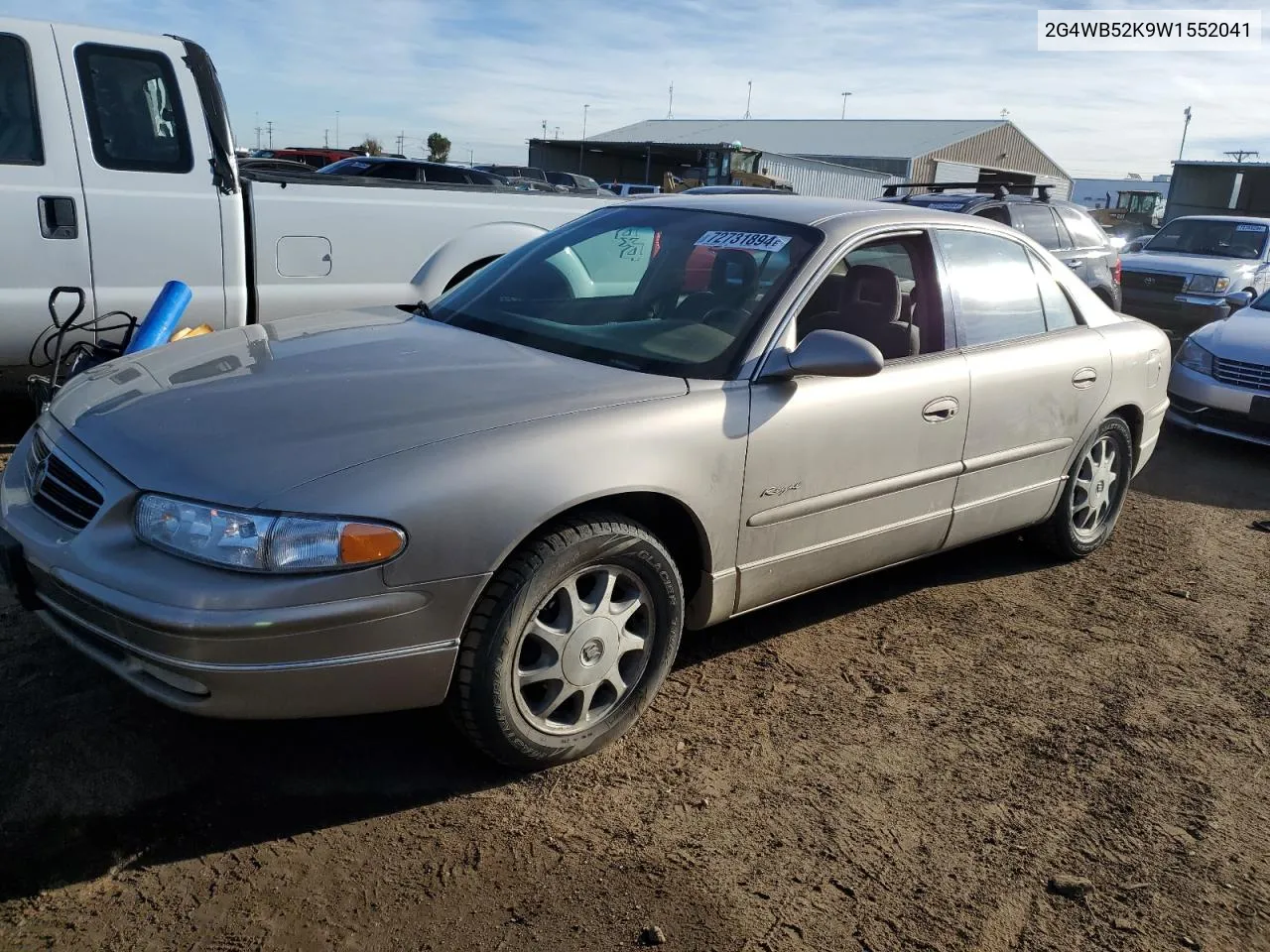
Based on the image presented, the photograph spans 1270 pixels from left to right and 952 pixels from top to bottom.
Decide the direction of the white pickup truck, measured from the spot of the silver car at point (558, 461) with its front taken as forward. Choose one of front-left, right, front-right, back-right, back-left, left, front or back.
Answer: right

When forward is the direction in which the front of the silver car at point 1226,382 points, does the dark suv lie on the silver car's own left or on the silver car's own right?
on the silver car's own right

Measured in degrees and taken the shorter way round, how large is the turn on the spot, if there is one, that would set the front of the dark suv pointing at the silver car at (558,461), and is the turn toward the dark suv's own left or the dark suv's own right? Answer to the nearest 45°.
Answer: approximately 45° to the dark suv's own left

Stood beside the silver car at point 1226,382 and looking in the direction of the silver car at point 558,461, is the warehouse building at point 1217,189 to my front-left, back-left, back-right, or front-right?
back-right

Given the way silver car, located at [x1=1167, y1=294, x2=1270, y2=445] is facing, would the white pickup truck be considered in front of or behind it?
in front

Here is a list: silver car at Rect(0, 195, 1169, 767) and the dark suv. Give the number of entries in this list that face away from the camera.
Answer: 0

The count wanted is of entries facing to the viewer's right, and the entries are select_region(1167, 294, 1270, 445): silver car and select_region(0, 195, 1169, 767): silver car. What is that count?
0

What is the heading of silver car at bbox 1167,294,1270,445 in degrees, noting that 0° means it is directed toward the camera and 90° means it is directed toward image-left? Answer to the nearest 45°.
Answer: approximately 45°

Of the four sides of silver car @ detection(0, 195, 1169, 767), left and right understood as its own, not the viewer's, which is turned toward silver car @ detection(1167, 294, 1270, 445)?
back

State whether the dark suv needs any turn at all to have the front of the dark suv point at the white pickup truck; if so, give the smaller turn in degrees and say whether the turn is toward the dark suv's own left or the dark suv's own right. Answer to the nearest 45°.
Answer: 0° — it already faces it

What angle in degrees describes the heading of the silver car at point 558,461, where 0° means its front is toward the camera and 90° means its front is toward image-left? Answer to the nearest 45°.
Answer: approximately 45°

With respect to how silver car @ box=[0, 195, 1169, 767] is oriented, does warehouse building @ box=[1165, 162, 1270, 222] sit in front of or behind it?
behind
